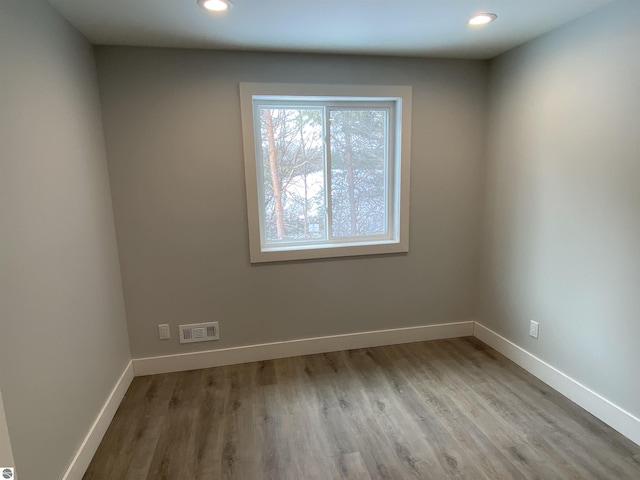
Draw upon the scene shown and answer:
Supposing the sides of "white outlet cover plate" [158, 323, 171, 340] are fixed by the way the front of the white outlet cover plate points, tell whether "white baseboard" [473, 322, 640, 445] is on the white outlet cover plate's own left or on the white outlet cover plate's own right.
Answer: on the white outlet cover plate's own left

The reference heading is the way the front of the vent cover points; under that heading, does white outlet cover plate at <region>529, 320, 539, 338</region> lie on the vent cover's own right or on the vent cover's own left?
on the vent cover's own left

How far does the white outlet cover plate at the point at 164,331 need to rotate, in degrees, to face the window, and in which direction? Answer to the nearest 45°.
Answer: approximately 90° to its left

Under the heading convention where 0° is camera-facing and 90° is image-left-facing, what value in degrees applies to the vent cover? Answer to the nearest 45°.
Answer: approximately 0°

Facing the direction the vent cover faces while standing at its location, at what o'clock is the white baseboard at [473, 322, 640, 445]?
The white baseboard is roughly at 10 o'clock from the vent cover.

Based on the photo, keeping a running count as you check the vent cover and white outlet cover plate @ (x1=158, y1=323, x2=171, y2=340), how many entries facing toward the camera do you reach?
2

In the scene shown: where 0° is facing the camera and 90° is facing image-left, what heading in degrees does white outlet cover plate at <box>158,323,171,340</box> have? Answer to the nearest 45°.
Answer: approximately 0°
